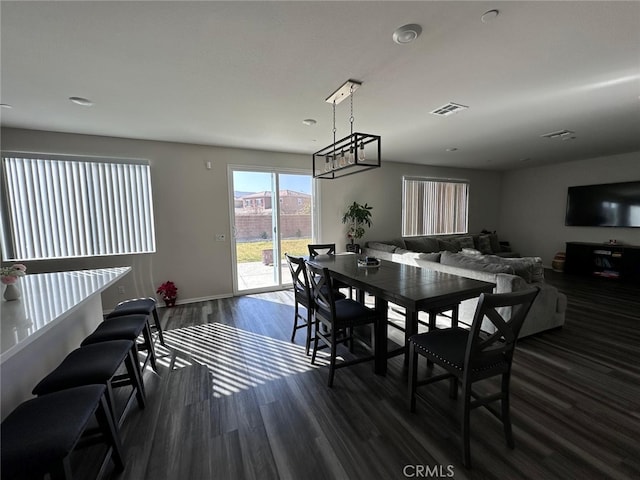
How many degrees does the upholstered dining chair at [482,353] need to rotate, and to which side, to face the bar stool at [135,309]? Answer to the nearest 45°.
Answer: approximately 45° to its left

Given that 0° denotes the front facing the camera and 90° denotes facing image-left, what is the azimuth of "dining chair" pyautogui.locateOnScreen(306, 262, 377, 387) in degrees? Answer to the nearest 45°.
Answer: approximately 225°

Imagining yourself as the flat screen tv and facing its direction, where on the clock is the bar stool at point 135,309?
The bar stool is roughly at 11 o'clock from the flat screen tv.

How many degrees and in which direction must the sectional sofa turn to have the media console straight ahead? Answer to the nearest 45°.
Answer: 0° — it already faces it

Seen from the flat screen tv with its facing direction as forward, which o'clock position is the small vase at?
The small vase is roughly at 11 o'clock from the flat screen tv.

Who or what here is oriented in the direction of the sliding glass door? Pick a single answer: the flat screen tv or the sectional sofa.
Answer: the flat screen tv

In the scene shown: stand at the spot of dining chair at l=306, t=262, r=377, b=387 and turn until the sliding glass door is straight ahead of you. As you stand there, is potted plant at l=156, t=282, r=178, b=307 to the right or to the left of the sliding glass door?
left

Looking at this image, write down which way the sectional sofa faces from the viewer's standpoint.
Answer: facing away from the viewer and to the right of the viewer

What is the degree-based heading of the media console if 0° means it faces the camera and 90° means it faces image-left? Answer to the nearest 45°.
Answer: approximately 45°

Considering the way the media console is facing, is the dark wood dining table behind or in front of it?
in front

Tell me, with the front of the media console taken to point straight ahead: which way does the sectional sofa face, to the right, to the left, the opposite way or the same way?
the opposite way

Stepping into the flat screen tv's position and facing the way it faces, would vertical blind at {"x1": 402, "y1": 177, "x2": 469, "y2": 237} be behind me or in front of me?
in front

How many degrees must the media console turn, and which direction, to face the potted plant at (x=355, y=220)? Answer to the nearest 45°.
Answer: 0° — it already faces it

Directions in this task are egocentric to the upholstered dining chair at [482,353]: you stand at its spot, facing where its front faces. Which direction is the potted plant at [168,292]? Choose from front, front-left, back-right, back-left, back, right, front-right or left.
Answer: front-left

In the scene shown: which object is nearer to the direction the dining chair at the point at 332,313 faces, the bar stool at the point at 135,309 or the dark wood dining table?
the dark wood dining table

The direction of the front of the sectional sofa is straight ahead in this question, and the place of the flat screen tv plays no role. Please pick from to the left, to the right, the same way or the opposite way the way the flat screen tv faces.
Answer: the opposite way

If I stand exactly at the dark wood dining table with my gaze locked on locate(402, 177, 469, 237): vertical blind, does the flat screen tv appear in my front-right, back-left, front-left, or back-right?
front-right

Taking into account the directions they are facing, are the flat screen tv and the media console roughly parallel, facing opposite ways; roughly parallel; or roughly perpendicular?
roughly parallel

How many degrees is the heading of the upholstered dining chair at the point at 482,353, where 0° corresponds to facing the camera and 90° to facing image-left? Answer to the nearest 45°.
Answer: approximately 135°

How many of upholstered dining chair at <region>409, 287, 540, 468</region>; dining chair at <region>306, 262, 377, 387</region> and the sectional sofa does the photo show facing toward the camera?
0

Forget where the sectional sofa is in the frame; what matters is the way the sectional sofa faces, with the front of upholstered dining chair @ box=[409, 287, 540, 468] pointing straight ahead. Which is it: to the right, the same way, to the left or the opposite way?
to the right
